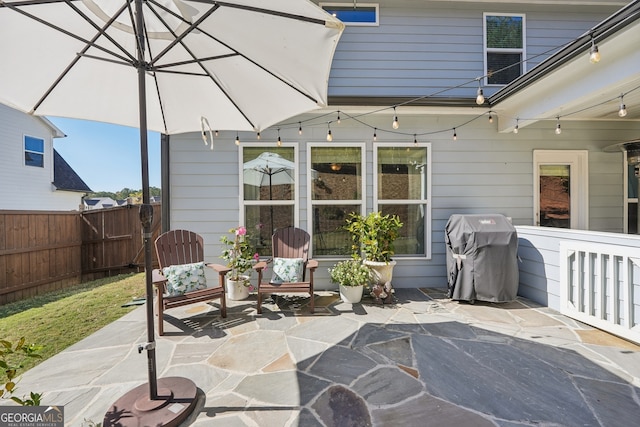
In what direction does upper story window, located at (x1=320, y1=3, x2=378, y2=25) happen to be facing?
toward the camera

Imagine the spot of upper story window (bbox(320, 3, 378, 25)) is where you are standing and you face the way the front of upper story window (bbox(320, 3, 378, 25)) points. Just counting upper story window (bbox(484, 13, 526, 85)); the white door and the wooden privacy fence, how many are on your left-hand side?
2

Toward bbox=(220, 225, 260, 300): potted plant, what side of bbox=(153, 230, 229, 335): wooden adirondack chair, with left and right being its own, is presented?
left

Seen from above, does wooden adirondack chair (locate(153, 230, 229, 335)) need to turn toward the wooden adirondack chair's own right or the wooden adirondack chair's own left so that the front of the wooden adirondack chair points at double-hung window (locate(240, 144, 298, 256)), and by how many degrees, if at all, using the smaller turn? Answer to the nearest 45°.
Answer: approximately 90° to the wooden adirondack chair's own left

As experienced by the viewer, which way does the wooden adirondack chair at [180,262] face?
facing the viewer and to the right of the viewer

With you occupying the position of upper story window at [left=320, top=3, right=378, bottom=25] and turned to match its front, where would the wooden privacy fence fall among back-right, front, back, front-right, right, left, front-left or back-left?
right

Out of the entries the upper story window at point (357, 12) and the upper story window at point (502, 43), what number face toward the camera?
2
